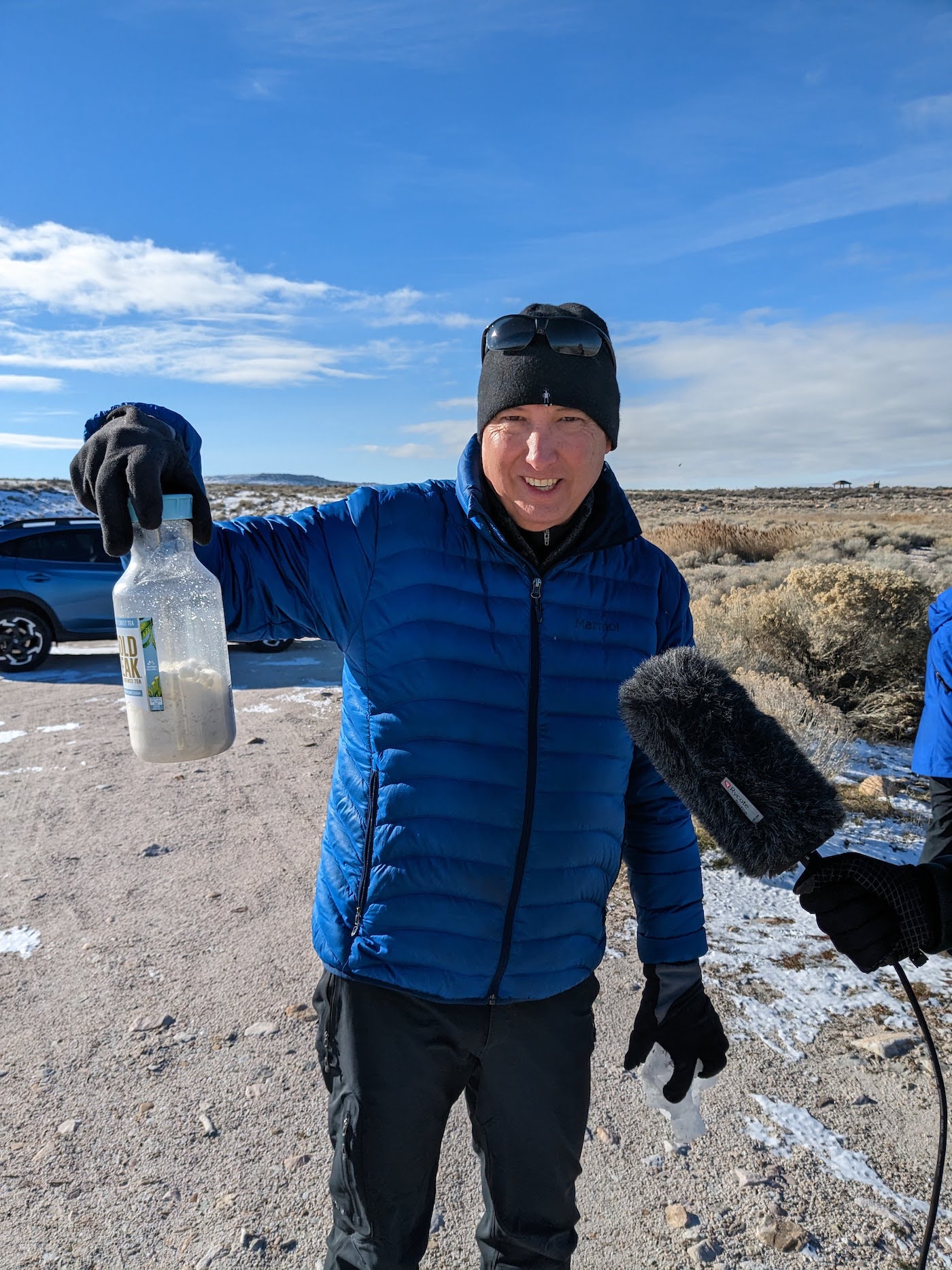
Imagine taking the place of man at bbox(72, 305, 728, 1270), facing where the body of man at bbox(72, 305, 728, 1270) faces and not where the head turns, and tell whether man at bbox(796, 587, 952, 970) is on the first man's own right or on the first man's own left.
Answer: on the first man's own left

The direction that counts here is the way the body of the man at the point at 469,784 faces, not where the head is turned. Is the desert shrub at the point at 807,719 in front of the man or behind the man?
behind

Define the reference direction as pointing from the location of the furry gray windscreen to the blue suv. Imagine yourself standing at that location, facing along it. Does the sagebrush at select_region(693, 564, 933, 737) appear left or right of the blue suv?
right

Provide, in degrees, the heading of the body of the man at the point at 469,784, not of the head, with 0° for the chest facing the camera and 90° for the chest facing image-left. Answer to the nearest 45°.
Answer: approximately 0°

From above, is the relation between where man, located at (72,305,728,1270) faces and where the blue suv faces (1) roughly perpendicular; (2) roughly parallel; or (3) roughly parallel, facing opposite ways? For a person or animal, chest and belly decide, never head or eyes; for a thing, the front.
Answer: roughly perpendicular

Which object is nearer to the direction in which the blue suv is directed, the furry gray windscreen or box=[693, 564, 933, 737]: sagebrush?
the sagebrush

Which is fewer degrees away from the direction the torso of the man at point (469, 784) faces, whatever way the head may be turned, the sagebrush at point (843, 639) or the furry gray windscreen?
the furry gray windscreen

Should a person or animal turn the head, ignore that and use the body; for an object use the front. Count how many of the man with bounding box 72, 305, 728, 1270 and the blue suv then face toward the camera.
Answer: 1

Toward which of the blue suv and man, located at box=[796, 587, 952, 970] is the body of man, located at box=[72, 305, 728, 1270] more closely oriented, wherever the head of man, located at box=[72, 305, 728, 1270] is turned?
the man

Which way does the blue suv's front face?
to the viewer's right

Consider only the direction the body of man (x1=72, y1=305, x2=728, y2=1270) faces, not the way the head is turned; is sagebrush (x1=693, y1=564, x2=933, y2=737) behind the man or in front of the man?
behind
